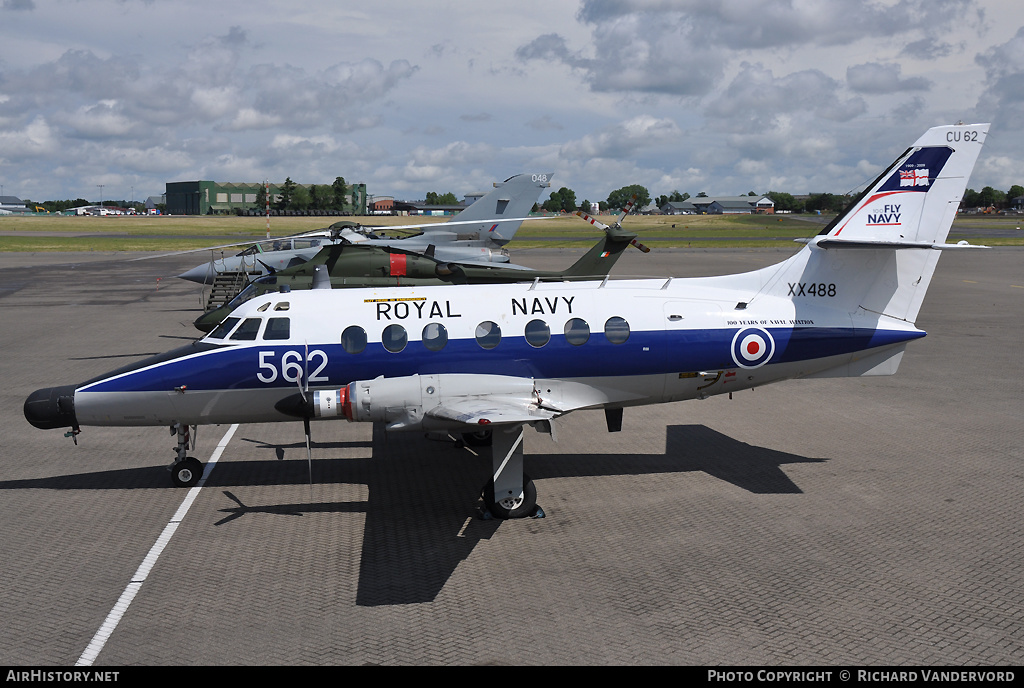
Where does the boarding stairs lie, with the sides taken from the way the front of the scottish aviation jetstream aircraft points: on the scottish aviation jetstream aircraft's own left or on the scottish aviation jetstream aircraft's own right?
on the scottish aviation jetstream aircraft's own right

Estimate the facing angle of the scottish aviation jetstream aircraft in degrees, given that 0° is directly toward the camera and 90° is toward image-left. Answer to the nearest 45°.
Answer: approximately 90°
